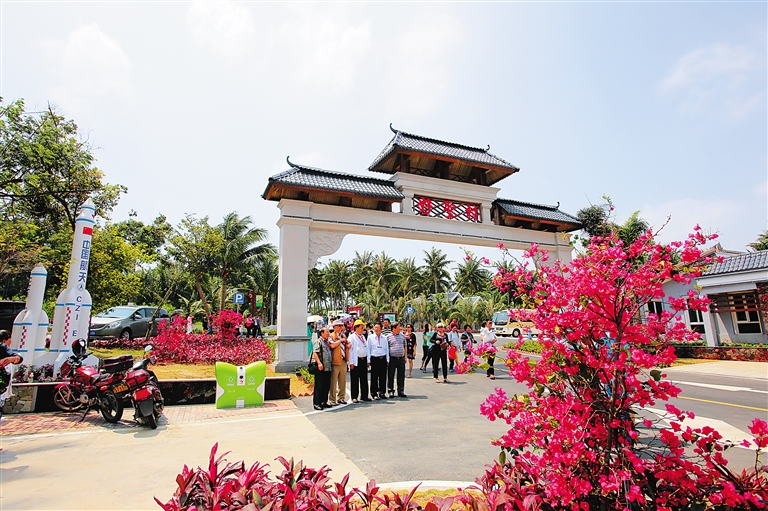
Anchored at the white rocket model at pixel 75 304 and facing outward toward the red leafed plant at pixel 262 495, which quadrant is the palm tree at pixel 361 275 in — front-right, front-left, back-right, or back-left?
back-left

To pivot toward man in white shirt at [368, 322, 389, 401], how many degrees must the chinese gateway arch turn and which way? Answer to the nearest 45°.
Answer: approximately 45° to its right

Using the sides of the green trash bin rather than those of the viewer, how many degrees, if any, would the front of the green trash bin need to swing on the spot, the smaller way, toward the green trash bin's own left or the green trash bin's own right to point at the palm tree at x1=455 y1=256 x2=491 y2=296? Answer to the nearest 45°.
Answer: approximately 135° to the green trash bin's own left

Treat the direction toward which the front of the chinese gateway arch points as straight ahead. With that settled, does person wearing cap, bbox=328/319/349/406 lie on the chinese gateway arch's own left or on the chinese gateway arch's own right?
on the chinese gateway arch's own right

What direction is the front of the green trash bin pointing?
toward the camera

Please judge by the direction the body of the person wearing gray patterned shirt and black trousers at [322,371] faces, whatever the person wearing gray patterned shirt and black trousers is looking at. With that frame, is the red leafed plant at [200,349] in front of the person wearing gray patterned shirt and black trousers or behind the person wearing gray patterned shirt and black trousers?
behind

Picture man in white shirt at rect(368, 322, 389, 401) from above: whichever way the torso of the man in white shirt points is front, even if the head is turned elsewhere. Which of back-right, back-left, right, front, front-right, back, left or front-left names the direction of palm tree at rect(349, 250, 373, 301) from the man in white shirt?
back

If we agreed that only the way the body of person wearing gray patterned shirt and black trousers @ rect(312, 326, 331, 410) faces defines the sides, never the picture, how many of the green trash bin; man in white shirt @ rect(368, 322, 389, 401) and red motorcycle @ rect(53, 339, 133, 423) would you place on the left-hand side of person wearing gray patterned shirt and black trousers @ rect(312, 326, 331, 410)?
1

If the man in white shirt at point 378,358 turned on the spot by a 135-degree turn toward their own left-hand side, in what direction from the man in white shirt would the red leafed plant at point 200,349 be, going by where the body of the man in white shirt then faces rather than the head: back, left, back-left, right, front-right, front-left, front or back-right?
left

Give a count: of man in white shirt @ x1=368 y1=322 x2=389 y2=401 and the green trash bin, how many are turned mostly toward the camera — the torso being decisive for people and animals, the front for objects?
2

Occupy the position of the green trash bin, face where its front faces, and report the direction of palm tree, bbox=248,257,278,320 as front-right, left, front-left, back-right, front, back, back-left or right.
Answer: back

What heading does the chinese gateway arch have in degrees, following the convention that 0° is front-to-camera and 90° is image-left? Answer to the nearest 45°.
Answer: approximately 315°

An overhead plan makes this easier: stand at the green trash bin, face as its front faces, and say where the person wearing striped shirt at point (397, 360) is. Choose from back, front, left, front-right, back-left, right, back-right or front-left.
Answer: left

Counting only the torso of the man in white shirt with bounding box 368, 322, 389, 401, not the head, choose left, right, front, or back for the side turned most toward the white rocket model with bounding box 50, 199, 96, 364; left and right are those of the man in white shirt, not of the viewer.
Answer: right

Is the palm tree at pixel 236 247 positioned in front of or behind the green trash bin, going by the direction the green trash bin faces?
behind
